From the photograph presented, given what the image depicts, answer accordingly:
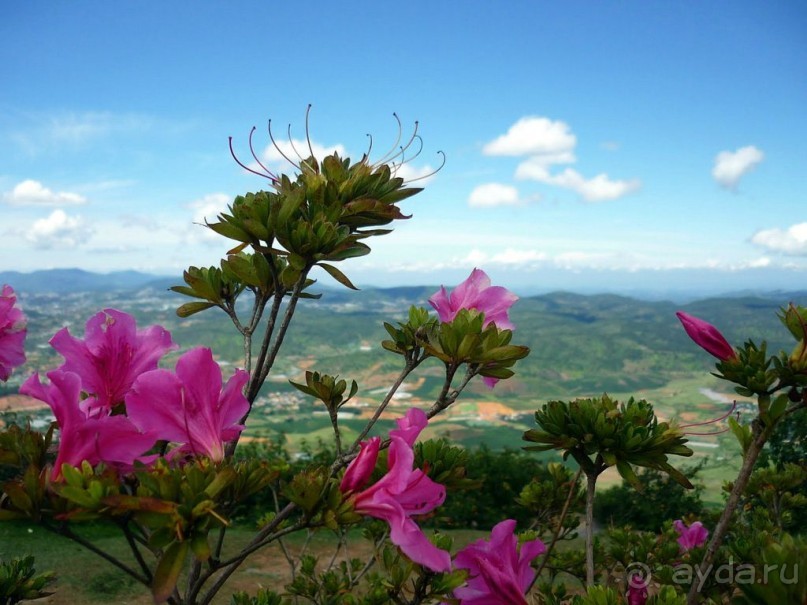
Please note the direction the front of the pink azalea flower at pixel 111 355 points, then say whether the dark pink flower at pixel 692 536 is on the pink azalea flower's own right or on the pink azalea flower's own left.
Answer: on the pink azalea flower's own left

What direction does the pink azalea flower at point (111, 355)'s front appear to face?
toward the camera

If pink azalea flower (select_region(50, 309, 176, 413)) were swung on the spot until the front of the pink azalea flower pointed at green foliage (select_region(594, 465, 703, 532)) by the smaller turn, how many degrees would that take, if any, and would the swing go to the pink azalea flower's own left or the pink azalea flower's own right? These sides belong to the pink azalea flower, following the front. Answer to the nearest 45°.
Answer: approximately 135° to the pink azalea flower's own left
